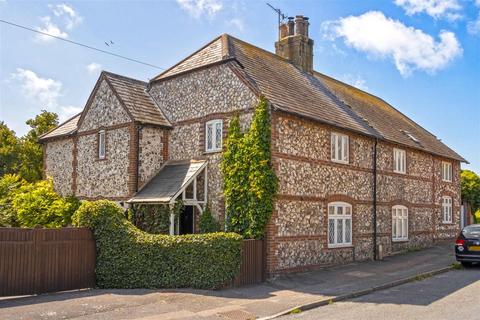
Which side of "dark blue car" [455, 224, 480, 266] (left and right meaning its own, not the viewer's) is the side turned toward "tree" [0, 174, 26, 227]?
left

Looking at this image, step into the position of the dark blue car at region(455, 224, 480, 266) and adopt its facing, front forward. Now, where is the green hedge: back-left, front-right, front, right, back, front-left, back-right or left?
back-left

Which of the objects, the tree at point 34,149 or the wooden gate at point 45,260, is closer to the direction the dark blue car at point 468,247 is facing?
the tree

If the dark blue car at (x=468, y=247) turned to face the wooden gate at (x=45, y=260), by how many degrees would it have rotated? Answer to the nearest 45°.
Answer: approximately 135° to its left

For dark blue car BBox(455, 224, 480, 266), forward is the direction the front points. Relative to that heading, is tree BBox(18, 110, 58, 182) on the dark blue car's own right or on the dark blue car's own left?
on the dark blue car's own left

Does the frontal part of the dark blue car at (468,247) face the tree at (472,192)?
yes

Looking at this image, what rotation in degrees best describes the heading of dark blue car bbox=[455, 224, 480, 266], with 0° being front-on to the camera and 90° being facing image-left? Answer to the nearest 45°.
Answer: approximately 180°

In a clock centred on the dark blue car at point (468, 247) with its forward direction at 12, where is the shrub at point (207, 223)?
The shrub is roughly at 8 o'clock from the dark blue car.

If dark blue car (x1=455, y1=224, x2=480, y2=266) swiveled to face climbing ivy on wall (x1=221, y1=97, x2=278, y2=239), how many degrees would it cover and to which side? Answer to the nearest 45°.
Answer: approximately 135° to its left
